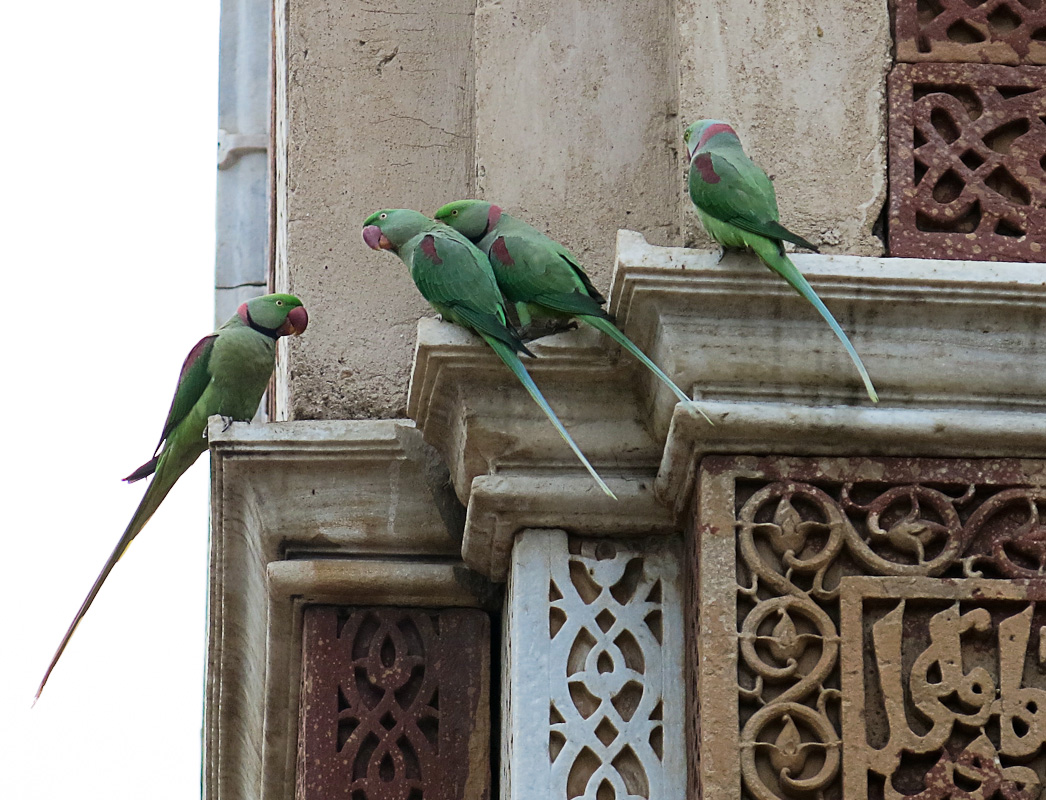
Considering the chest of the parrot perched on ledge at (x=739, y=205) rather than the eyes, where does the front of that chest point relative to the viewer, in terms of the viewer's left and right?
facing away from the viewer and to the left of the viewer

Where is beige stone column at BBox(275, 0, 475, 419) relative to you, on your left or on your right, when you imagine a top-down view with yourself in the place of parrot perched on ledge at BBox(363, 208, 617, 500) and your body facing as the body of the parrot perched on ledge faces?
on your right

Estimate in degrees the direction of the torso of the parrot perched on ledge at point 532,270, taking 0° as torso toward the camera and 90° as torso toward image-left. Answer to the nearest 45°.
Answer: approximately 90°

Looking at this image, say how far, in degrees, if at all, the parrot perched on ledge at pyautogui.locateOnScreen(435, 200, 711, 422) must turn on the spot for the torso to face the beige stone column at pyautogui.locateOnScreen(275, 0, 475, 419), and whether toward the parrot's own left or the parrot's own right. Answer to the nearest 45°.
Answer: approximately 45° to the parrot's own right

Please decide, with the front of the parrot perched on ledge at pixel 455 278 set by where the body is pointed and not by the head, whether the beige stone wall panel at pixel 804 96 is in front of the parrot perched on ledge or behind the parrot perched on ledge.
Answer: behind
